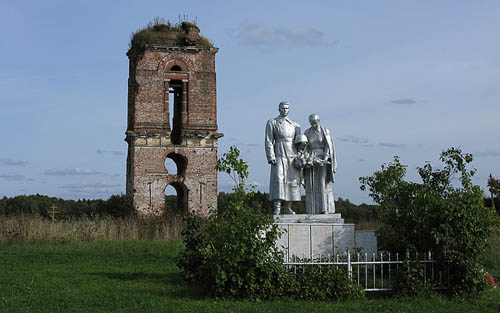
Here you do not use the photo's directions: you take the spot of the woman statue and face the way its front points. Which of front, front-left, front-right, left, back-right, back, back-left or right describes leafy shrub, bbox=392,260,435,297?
front-left

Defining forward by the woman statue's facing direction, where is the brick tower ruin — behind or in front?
behind

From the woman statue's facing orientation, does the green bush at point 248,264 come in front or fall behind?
in front

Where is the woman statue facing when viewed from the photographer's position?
facing the viewer

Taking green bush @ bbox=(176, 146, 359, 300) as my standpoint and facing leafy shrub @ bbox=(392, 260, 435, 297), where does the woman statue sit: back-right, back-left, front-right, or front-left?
front-left

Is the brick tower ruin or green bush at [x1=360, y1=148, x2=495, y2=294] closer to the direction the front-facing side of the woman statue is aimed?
the green bush

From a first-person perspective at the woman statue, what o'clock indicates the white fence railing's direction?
The white fence railing is roughly at 11 o'clock from the woman statue.

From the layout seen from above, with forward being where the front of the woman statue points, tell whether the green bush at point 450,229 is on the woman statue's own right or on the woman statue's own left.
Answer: on the woman statue's own left
